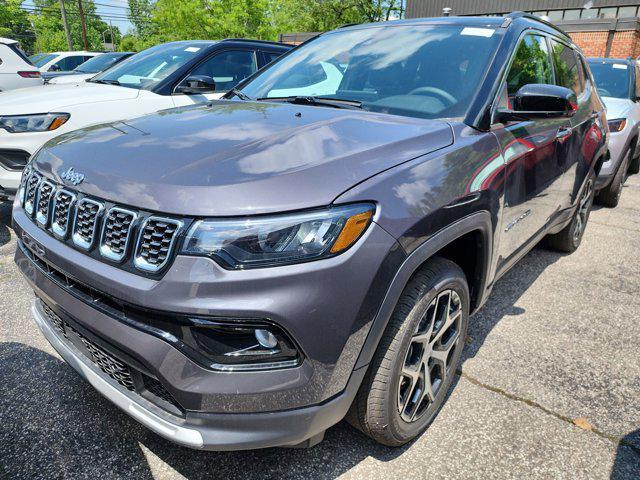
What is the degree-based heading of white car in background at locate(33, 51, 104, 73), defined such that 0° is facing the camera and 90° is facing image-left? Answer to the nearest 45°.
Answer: approximately 45°

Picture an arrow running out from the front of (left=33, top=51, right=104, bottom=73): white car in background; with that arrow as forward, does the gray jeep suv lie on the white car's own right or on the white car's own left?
on the white car's own left

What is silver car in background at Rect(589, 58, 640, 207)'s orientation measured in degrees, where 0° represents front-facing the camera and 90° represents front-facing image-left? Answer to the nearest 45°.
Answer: approximately 45°

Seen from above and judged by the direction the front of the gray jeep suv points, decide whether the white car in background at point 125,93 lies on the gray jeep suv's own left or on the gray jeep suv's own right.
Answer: on the gray jeep suv's own right

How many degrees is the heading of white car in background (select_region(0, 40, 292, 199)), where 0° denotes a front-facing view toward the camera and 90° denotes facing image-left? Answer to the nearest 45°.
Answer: approximately 45°

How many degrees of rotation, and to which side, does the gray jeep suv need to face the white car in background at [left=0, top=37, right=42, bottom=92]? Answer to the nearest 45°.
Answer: approximately 90° to its right

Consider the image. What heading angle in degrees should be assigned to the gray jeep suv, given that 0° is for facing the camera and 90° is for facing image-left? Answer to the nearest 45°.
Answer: approximately 45°
